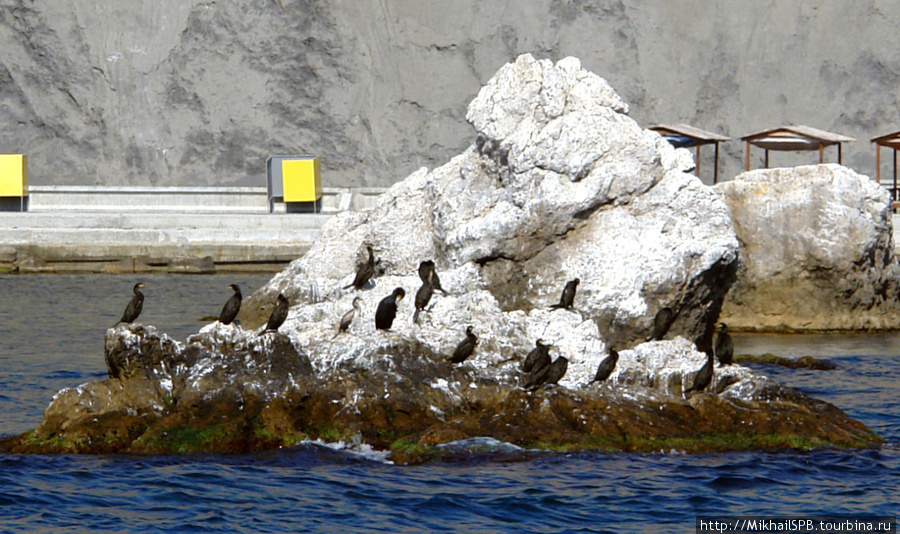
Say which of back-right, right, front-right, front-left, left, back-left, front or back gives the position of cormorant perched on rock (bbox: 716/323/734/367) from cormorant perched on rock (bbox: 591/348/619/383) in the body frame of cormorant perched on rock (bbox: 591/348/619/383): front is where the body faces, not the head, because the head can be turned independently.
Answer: front-left

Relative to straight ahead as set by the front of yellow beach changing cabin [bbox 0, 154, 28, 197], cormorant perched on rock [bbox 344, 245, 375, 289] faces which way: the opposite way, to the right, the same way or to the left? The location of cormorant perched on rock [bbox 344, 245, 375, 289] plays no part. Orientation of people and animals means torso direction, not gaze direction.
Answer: to the left

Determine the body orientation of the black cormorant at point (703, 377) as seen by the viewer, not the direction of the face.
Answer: to the viewer's right

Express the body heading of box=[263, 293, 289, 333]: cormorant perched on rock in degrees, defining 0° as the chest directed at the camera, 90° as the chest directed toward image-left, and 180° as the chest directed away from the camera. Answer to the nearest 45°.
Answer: approximately 270°

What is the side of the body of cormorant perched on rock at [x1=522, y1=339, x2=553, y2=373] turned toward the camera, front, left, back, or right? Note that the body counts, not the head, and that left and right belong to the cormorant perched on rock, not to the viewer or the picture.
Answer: right

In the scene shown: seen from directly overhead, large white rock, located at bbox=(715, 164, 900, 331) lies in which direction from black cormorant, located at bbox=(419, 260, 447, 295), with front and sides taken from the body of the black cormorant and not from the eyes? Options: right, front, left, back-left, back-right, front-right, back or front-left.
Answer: back-right

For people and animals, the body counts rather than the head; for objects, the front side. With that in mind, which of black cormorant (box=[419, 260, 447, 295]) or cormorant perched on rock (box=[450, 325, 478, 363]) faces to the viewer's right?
the cormorant perched on rock

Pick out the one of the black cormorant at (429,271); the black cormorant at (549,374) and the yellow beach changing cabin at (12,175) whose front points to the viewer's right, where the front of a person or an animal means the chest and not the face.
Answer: the black cormorant at (549,374)

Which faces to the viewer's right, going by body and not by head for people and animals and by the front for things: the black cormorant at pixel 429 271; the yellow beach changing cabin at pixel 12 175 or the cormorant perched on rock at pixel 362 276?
the cormorant perched on rock

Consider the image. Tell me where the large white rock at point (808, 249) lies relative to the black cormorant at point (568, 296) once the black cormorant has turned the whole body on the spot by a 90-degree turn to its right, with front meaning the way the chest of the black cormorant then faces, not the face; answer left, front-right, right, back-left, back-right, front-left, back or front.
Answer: back-left
